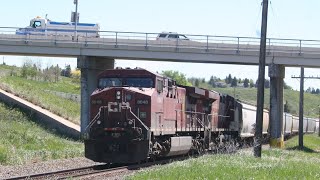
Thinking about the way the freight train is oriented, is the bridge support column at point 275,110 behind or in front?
behind

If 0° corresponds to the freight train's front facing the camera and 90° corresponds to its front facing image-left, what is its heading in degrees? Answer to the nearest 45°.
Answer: approximately 45°

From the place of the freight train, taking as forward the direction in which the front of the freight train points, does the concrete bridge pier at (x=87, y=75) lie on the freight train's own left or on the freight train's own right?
on the freight train's own right

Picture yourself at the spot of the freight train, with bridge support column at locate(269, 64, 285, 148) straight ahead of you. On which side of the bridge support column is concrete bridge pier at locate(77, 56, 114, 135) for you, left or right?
left
